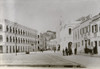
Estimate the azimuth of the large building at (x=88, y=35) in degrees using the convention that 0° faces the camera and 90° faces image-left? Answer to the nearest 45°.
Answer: approximately 45°
